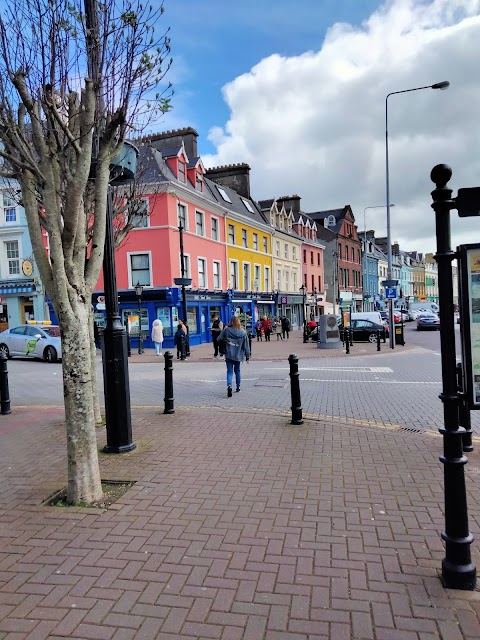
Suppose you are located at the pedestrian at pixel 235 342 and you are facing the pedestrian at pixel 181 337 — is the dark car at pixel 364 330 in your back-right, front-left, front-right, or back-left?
front-right

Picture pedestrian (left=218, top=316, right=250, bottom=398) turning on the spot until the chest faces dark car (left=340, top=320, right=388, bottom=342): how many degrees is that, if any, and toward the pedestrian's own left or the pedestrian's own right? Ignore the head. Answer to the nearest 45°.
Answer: approximately 45° to the pedestrian's own right

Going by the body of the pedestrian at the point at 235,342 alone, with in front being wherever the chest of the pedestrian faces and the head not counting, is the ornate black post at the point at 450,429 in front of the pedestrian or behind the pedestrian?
behind

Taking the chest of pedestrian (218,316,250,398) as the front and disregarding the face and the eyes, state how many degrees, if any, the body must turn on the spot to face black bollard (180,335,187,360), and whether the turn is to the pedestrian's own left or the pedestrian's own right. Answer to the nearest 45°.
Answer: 0° — they already face it

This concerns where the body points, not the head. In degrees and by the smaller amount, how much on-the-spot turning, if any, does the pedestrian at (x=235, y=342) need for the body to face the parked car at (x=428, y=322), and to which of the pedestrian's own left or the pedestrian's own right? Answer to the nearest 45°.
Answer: approximately 45° to the pedestrian's own right

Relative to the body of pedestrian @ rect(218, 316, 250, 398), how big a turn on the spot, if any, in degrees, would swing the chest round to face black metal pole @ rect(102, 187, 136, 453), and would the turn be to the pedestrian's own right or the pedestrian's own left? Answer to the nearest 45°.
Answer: approximately 180°

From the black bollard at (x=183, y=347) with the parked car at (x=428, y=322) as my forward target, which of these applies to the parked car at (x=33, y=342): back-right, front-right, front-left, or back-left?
back-left

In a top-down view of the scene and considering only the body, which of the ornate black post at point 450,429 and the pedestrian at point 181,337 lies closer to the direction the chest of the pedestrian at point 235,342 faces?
the pedestrian

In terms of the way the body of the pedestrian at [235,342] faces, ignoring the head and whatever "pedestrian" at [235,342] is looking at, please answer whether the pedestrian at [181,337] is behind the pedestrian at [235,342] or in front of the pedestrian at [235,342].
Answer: in front

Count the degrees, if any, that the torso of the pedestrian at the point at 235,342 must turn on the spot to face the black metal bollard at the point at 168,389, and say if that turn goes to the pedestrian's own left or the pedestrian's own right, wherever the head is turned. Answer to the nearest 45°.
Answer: approximately 135° to the pedestrian's own left

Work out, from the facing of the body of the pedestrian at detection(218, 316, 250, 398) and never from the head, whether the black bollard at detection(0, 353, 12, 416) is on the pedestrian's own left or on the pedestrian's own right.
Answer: on the pedestrian's own left

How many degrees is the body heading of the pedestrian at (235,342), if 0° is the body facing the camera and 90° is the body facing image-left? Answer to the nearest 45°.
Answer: approximately 180°

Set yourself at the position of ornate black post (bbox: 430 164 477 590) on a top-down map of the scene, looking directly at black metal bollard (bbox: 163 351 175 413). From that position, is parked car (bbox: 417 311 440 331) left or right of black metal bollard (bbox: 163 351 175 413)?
right

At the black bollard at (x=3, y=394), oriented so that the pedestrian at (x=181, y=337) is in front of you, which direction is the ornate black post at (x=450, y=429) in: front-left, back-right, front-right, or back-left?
back-right
